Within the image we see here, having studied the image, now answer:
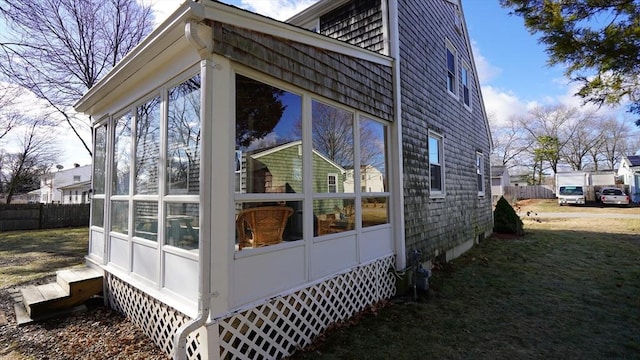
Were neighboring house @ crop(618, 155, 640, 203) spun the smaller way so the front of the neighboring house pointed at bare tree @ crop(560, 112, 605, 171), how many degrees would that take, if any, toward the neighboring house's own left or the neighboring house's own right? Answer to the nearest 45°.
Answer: approximately 135° to the neighboring house's own right

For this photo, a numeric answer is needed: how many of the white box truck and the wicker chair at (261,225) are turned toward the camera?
1

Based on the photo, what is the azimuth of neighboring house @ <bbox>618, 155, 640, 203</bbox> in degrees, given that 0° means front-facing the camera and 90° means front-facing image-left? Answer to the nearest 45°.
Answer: approximately 45°

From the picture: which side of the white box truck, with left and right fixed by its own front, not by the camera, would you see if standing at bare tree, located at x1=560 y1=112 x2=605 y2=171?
back

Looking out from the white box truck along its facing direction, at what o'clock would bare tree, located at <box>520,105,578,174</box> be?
The bare tree is roughly at 6 o'clock from the white box truck.

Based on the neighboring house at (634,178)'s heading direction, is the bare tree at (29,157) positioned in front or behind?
in front

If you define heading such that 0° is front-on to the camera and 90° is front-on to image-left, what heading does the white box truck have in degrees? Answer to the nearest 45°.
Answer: approximately 0°

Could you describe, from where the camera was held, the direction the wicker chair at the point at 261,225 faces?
facing away from the viewer and to the left of the viewer

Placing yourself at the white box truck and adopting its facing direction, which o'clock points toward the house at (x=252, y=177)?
The house is roughly at 12 o'clock from the white box truck.

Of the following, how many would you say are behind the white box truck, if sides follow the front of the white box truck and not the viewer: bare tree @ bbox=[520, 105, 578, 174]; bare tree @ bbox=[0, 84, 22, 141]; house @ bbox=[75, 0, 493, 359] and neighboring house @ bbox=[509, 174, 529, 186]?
2
